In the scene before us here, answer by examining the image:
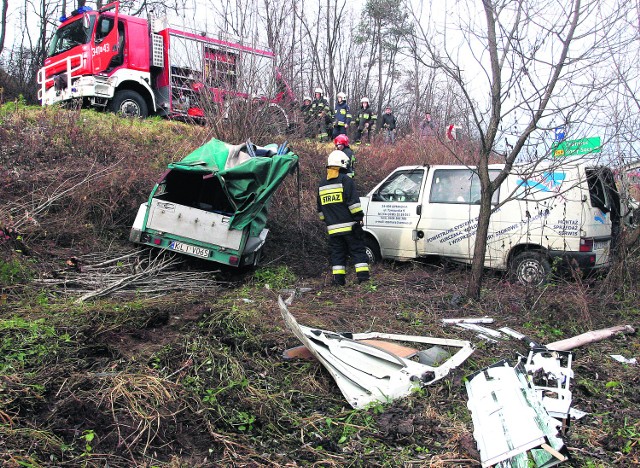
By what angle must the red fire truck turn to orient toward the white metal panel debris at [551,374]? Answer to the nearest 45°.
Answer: approximately 45° to its left

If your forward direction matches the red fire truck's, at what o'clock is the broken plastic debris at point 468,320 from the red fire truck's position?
The broken plastic debris is roughly at 10 o'clock from the red fire truck.

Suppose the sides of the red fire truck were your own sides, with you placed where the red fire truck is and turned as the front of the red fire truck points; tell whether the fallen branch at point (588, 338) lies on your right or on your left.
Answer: on your left

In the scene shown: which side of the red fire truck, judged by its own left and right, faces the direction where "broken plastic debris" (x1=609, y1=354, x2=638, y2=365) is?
left

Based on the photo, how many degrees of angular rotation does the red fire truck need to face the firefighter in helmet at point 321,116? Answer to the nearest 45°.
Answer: approximately 135° to its left

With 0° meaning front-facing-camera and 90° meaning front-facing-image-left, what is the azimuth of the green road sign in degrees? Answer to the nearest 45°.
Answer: approximately 0°

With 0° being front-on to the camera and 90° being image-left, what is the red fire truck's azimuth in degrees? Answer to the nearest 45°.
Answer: approximately 45°

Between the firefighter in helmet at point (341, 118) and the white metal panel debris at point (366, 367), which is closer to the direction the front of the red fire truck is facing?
the white metal panel debris
